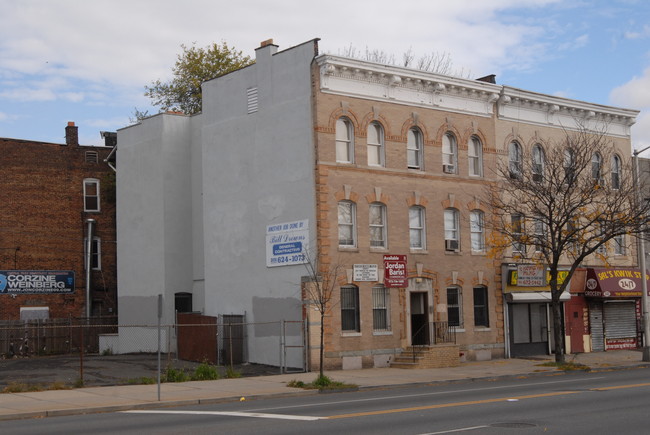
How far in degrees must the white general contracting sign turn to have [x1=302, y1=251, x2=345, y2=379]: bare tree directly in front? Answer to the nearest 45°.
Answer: approximately 90° to its left

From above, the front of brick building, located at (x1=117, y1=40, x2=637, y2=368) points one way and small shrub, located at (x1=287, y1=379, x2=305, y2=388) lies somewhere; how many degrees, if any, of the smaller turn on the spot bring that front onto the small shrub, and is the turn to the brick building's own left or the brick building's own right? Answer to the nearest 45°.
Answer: approximately 45° to the brick building's own right

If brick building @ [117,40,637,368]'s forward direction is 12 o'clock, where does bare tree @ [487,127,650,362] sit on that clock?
The bare tree is roughly at 10 o'clock from the brick building.

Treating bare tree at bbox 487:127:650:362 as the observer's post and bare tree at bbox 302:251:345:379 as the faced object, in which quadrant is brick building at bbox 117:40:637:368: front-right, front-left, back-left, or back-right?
front-right

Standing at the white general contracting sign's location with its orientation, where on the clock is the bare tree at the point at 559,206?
The bare tree is roughly at 7 o'clock from the white general contracting sign.

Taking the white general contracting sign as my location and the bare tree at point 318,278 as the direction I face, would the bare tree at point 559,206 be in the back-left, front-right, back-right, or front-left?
front-left

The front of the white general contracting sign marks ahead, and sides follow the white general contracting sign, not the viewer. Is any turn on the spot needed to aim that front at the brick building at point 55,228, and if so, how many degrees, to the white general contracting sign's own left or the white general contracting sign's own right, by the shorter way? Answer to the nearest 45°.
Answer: approximately 90° to the white general contracting sign's own right

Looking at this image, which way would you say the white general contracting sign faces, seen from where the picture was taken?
facing the viewer and to the left of the viewer

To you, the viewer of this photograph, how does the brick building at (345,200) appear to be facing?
facing the viewer and to the right of the viewer
